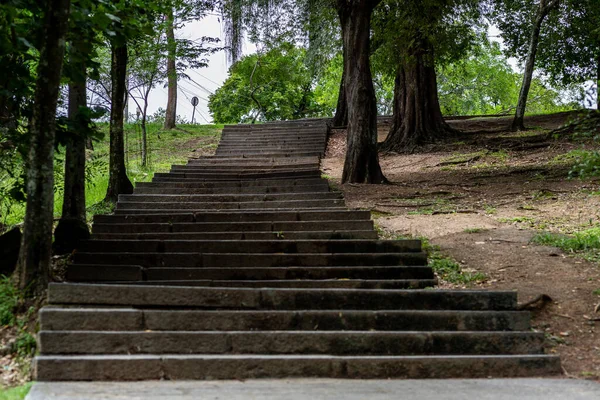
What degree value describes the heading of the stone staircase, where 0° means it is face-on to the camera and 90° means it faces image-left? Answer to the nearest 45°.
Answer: approximately 0°

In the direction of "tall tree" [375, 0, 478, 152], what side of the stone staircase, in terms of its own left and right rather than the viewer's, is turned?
back
